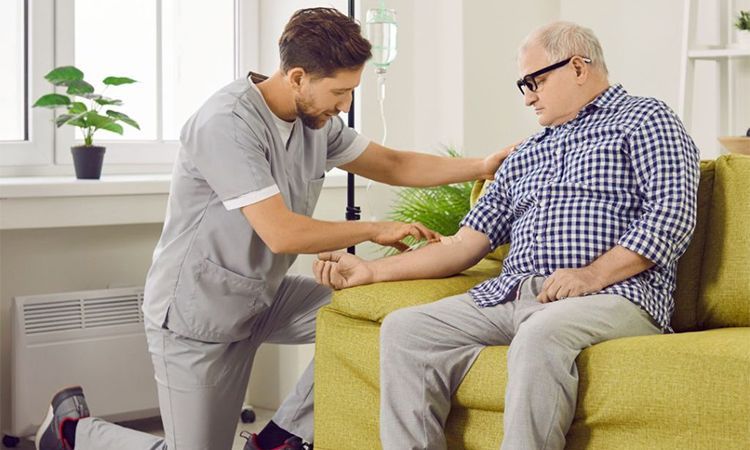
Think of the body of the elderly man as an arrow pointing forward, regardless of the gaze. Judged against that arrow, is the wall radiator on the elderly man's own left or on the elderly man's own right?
on the elderly man's own right

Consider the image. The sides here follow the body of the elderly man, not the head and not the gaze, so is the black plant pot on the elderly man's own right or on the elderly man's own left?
on the elderly man's own right

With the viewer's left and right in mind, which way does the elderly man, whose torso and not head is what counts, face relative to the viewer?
facing the viewer and to the left of the viewer

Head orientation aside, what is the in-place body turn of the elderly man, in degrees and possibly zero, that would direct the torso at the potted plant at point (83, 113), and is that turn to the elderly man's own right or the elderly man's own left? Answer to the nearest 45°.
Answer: approximately 90° to the elderly man's own right

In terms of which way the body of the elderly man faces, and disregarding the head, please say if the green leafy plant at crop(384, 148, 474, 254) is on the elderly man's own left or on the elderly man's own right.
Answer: on the elderly man's own right
